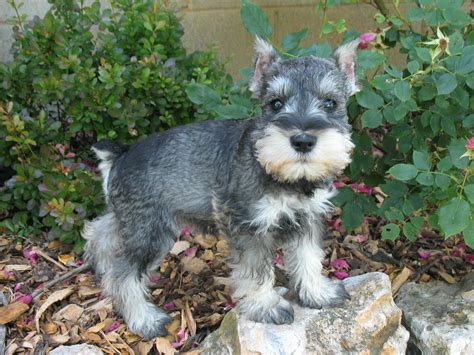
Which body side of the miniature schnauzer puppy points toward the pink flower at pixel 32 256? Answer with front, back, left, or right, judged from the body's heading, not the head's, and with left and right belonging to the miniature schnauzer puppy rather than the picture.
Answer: back

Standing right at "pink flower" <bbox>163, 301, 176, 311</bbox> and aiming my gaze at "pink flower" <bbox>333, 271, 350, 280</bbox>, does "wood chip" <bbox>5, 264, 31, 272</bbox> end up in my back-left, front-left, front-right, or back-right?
back-left

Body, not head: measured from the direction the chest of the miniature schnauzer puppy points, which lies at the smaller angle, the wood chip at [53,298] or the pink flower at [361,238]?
the pink flower

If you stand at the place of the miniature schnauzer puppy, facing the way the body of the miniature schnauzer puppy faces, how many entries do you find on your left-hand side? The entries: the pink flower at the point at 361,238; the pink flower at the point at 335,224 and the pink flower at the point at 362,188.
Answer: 3

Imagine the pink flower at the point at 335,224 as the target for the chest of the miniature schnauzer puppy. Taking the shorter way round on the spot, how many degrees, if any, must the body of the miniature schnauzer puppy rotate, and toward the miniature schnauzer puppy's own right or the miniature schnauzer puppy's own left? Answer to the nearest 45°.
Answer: approximately 90° to the miniature schnauzer puppy's own left

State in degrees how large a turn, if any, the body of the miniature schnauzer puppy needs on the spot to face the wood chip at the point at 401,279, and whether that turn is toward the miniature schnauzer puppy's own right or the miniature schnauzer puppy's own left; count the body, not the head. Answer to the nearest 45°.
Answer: approximately 45° to the miniature schnauzer puppy's own left

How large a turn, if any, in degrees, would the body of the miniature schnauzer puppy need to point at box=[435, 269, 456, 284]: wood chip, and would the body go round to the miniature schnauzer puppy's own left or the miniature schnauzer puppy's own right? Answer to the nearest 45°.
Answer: approximately 45° to the miniature schnauzer puppy's own left

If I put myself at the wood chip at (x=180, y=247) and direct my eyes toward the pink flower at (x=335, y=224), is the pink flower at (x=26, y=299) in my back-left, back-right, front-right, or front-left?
back-right
